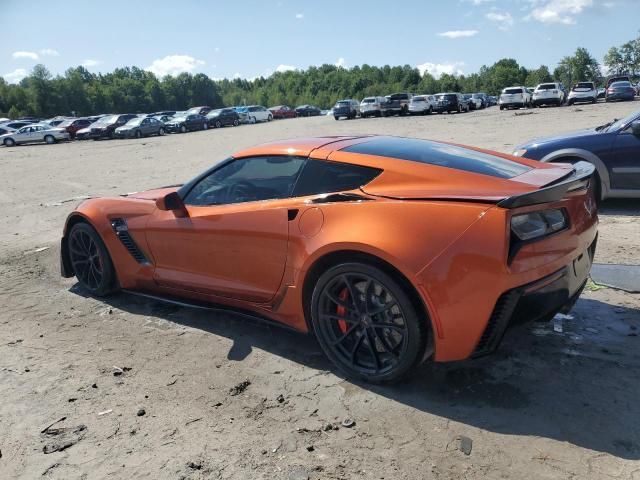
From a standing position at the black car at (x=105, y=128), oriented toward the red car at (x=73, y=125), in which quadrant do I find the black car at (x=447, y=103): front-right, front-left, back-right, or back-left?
back-right

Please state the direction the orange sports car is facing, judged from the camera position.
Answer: facing away from the viewer and to the left of the viewer

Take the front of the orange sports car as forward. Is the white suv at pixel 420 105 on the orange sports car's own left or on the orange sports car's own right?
on the orange sports car's own right

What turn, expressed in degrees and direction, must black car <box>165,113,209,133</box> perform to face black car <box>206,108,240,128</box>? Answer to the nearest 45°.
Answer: approximately 180°

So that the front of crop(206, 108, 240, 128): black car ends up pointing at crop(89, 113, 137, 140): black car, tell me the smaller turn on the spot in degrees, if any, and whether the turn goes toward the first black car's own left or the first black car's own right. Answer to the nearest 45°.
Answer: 0° — it already faces it

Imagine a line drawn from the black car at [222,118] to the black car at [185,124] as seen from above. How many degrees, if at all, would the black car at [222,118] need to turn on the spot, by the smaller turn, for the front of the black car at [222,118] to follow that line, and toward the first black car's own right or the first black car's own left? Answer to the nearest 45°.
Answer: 0° — it already faces it

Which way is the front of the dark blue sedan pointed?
to the viewer's left
